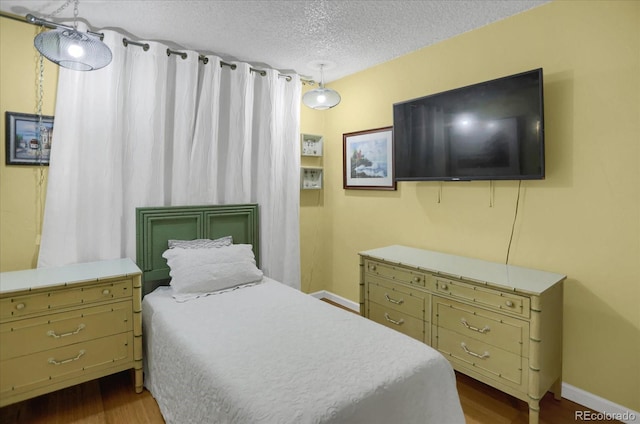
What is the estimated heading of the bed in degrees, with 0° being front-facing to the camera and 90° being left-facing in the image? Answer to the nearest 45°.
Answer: approximately 315°

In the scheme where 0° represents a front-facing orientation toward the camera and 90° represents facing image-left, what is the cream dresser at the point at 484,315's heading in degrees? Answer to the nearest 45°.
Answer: approximately 45°

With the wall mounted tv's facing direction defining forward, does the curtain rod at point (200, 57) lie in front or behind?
in front

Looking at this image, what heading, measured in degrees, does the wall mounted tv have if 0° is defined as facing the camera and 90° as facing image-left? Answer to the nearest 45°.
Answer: approximately 45°

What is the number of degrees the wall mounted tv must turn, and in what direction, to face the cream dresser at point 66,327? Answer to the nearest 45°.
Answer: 0° — it already faces it

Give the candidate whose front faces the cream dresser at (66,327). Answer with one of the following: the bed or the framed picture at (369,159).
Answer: the framed picture

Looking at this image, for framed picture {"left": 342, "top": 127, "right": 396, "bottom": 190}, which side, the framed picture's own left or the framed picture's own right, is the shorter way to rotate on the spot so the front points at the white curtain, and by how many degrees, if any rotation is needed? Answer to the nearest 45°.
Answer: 0° — it already faces it

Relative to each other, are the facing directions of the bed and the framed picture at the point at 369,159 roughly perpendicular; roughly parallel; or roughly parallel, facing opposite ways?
roughly perpendicular

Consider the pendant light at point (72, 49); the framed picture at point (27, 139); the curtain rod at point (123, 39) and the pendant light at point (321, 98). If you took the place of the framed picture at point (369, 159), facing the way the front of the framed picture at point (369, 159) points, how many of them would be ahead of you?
4

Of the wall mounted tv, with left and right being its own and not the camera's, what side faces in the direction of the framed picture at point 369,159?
right

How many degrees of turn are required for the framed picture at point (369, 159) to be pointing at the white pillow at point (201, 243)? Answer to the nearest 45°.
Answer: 0° — it already faces it

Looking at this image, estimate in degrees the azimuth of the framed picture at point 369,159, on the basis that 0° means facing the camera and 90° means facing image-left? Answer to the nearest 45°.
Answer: approximately 45°
